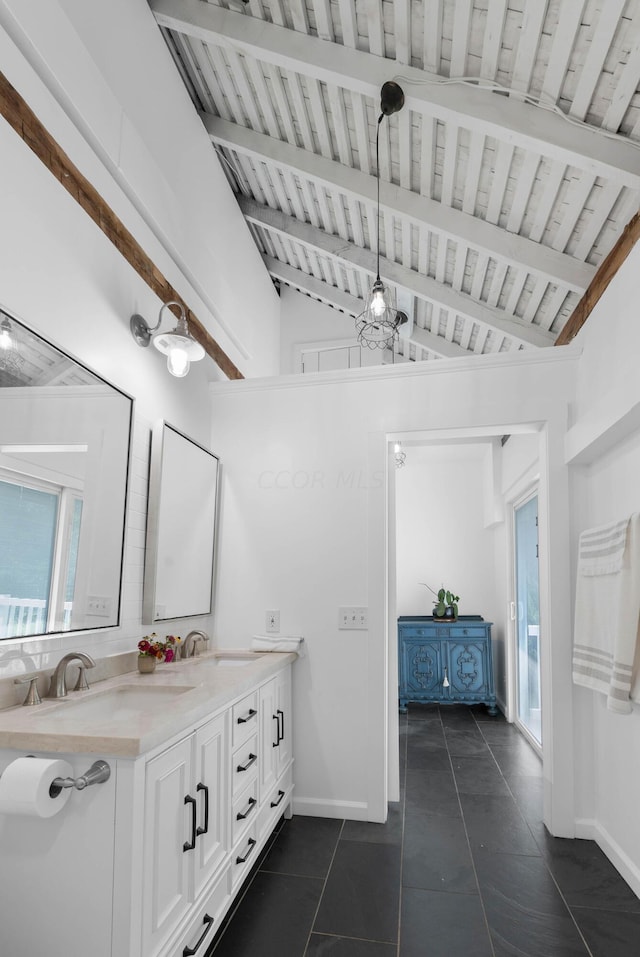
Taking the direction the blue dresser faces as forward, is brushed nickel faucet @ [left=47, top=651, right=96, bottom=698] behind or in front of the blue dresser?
in front

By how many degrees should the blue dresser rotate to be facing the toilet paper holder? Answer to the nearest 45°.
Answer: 0° — it already faces it

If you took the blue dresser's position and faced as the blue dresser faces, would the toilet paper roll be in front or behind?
in front

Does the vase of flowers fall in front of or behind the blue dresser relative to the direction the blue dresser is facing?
in front

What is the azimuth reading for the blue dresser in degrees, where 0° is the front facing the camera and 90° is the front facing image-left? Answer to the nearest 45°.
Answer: approximately 0°
